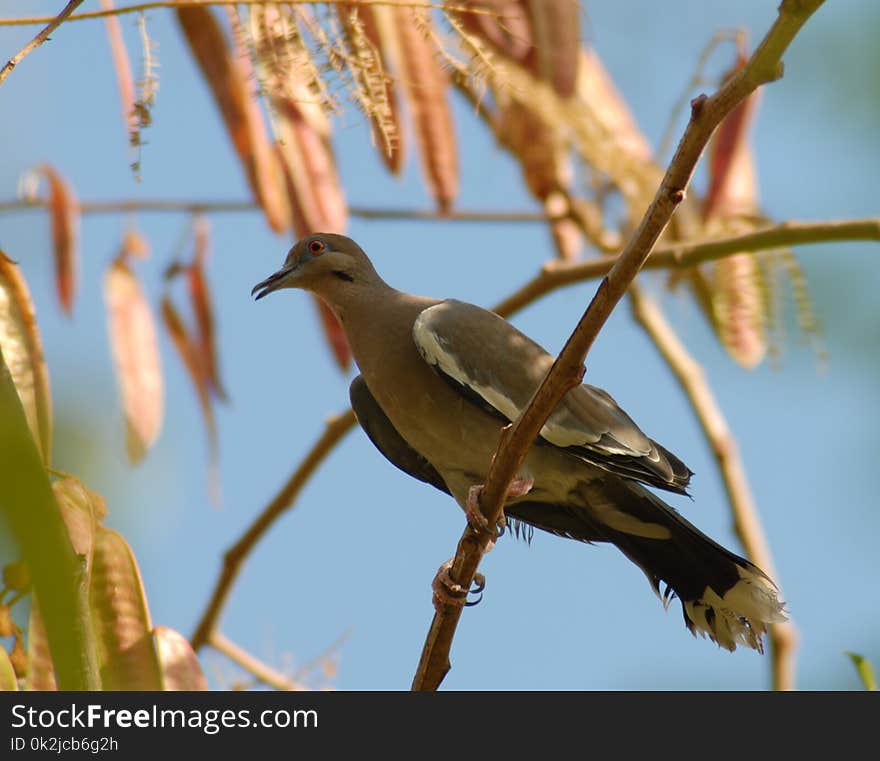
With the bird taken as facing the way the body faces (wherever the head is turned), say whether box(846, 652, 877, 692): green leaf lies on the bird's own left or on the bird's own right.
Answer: on the bird's own left

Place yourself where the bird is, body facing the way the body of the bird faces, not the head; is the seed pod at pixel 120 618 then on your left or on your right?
on your left

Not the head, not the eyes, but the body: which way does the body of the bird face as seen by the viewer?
to the viewer's left

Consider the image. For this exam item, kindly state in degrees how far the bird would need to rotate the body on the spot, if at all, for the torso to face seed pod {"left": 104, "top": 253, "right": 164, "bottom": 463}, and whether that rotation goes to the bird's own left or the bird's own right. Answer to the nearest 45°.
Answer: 0° — it already faces it
